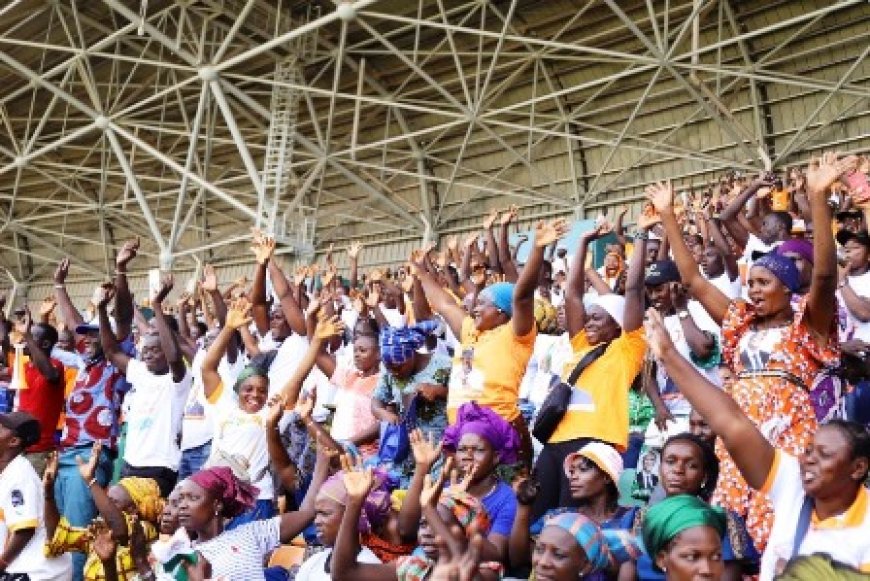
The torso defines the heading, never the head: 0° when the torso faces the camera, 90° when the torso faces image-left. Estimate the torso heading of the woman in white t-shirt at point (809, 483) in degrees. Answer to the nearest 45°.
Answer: approximately 45°
